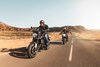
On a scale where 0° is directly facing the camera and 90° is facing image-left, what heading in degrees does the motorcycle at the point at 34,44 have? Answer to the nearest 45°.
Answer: approximately 45°
